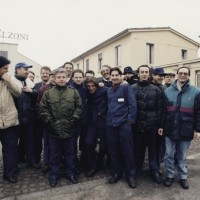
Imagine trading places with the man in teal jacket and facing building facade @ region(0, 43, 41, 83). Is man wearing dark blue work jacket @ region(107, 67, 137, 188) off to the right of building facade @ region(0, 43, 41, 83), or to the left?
left

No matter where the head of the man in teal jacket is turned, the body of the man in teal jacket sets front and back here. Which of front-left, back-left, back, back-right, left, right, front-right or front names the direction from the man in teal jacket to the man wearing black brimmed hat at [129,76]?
back-right

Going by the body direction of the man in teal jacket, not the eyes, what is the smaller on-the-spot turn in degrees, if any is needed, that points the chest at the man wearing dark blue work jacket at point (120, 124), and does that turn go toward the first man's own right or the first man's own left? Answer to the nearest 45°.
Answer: approximately 90° to the first man's own right

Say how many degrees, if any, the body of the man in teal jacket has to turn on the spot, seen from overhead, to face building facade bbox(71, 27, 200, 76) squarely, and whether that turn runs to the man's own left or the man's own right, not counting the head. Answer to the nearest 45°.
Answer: approximately 180°

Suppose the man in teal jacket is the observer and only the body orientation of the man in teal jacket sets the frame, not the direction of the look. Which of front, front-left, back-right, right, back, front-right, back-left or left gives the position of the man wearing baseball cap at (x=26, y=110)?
right

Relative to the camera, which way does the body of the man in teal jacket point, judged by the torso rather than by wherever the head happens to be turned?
toward the camera

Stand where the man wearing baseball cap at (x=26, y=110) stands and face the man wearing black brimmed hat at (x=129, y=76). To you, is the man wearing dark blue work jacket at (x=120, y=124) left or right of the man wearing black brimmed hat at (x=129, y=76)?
right

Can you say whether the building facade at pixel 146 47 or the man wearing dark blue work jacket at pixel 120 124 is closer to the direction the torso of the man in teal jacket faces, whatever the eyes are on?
the man wearing dark blue work jacket

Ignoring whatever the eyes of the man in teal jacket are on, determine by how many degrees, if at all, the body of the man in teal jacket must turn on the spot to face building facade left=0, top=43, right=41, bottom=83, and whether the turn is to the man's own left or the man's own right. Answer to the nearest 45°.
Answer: approximately 135° to the man's own right
